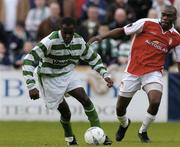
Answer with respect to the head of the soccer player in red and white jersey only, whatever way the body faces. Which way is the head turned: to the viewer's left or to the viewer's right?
to the viewer's left

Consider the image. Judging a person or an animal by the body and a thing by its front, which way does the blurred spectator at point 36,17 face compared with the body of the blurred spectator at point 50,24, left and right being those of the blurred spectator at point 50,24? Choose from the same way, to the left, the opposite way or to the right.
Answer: the same way

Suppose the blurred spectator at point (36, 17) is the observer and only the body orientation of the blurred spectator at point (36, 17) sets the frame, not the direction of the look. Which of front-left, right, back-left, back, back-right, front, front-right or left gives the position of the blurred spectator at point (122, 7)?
left

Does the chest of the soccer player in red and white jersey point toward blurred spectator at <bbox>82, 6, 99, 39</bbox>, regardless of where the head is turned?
no

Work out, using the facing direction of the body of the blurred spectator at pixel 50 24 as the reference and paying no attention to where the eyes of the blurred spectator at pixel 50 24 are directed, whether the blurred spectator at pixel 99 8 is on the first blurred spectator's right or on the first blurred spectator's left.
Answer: on the first blurred spectator's left

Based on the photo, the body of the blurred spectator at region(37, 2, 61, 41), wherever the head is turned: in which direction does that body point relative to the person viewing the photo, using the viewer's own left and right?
facing the viewer

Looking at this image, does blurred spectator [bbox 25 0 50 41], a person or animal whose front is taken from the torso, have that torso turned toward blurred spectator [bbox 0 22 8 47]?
no

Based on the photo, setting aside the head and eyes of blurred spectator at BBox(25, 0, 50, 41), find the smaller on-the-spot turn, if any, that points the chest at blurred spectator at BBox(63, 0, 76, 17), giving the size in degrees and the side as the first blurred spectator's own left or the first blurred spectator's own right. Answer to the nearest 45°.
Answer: approximately 90° to the first blurred spectator's own left

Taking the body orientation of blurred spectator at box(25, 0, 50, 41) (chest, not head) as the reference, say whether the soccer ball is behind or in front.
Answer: in front

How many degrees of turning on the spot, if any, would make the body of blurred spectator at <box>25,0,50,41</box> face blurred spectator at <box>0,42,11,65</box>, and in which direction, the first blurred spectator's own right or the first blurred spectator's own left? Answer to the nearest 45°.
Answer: approximately 45° to the first blurred spectator's own right

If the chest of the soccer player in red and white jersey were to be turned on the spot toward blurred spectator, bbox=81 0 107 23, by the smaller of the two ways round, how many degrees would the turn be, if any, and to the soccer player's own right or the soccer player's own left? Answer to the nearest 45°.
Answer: approximately 180°

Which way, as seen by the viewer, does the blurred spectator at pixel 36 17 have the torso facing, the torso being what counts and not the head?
toward the camera

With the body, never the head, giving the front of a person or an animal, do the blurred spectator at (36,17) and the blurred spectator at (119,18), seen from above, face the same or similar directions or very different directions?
same or similar directions

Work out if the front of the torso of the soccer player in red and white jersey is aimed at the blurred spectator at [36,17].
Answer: no
